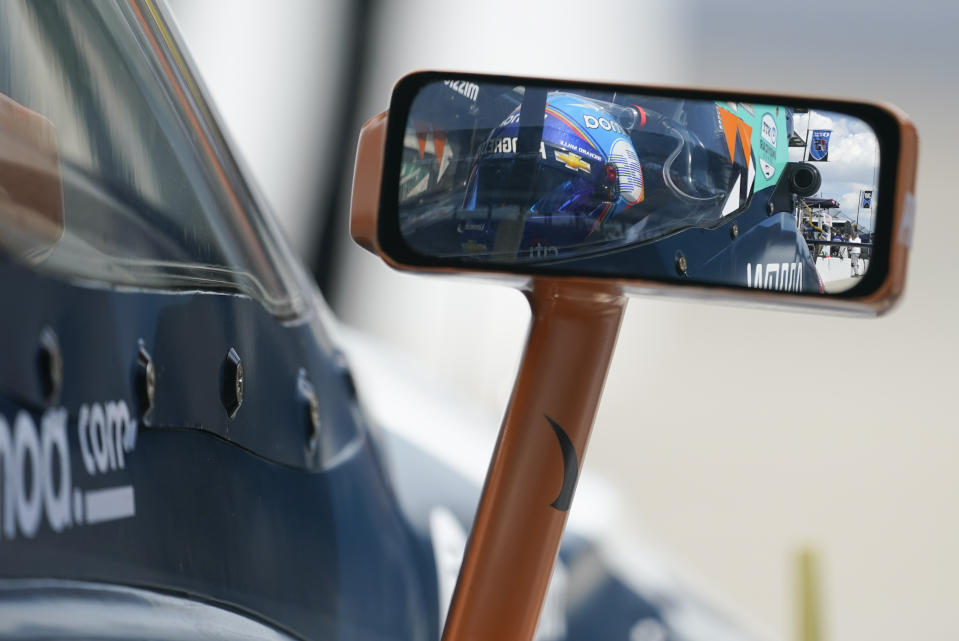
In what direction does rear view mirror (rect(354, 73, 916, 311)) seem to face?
toward the camera
